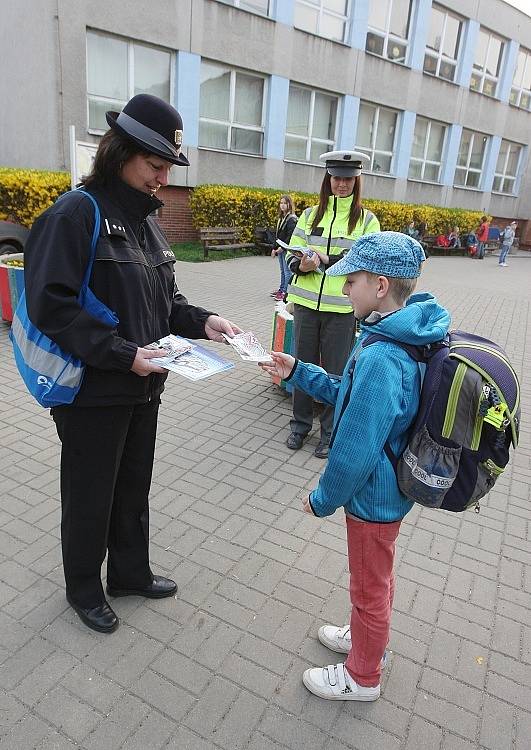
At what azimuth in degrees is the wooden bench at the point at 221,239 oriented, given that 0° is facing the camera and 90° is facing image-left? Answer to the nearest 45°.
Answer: approximately 315°

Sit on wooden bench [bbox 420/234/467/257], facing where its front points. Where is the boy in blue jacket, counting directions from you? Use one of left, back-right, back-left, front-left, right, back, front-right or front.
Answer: front

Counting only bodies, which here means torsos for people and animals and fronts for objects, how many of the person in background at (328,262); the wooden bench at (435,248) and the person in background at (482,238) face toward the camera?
2

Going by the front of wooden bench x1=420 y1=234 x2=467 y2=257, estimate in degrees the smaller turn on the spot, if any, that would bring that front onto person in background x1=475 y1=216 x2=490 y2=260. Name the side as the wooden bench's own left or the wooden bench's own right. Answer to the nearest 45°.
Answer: approximately 135° to the wooden bench's own left

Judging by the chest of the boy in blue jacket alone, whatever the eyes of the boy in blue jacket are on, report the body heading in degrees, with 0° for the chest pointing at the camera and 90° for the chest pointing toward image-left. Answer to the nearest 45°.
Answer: approximately 90°

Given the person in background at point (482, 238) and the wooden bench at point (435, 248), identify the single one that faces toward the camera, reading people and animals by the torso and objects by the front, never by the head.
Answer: the wooden bench

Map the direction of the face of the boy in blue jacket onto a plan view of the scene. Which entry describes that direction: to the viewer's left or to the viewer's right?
to the viewer's left

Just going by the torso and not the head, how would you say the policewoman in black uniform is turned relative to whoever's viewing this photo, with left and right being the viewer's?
facing the viewer and to the right of the viewer

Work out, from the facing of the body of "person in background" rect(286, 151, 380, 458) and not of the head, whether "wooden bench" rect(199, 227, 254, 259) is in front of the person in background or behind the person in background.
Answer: behind

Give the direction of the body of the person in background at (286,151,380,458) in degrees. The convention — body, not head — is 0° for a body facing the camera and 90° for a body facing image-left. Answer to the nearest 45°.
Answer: approximately 0°

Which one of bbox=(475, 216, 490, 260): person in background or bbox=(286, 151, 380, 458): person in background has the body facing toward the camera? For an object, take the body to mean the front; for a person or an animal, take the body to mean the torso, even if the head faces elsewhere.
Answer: bbox=(286, 151, 380, 458): person in background

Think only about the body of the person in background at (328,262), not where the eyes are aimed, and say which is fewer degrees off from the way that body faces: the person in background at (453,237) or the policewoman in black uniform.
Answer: the policewoman in black uniform

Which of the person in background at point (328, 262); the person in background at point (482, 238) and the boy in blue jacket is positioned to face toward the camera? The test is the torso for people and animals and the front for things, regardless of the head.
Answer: the person in background at point (328, 262)

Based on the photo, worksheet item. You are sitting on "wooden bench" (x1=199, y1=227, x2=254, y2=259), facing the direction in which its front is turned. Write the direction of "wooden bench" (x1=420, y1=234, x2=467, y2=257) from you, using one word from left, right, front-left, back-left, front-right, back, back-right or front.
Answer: left

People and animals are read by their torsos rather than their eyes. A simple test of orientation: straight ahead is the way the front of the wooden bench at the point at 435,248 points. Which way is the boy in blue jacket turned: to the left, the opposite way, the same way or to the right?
to the right
